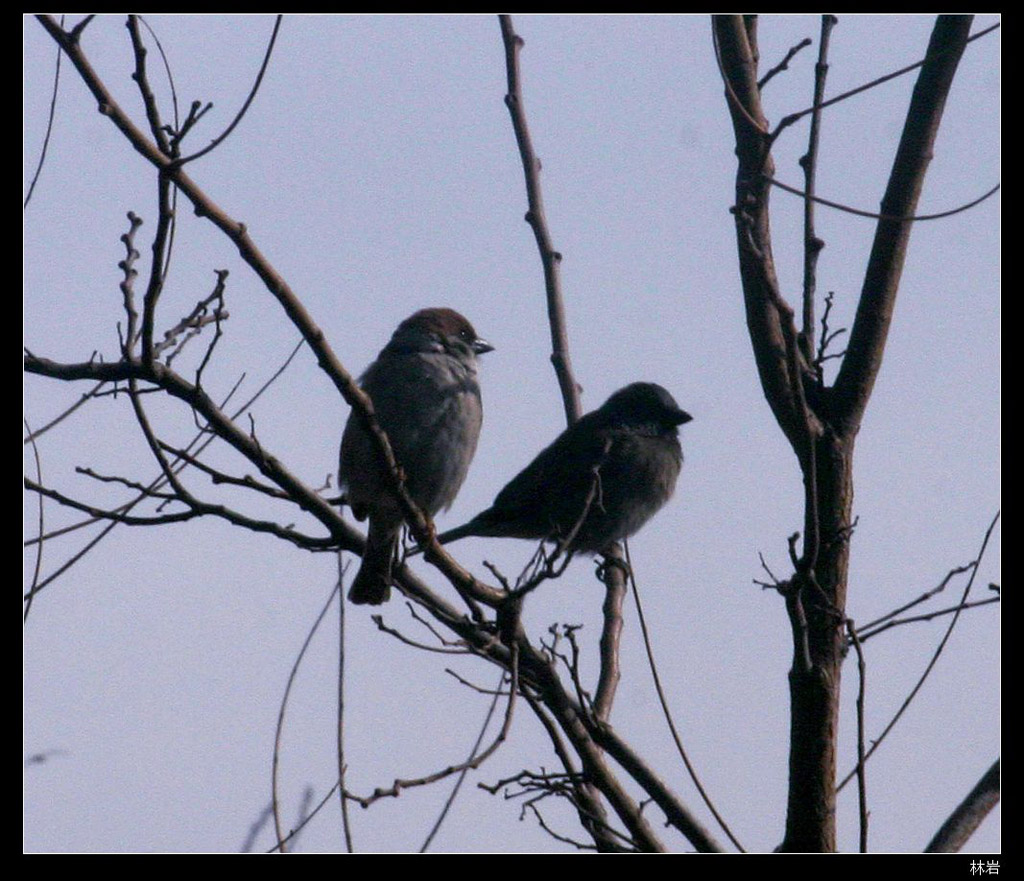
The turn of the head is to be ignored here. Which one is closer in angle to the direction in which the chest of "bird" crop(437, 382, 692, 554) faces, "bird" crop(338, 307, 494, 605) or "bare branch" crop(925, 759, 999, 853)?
the bare branch

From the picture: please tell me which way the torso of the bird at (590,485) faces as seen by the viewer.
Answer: to the viewer's right

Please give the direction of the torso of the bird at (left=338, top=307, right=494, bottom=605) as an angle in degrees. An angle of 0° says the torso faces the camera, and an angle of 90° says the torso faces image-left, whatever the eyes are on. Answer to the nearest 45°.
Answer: approximately 270°

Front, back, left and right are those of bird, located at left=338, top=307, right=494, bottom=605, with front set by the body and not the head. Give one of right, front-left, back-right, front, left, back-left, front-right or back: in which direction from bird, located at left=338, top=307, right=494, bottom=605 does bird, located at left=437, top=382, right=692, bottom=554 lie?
front-left

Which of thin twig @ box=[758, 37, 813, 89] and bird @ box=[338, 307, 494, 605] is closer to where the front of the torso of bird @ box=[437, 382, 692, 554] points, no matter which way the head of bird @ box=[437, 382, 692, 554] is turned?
the thin twig

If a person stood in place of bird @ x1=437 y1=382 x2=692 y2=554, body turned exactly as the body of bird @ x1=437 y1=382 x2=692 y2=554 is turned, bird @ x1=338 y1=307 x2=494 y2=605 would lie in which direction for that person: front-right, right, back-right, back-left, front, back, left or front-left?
back-right

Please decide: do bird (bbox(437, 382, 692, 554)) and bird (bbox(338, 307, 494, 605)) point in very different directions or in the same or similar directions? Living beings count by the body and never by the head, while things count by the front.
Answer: same or similar directions
